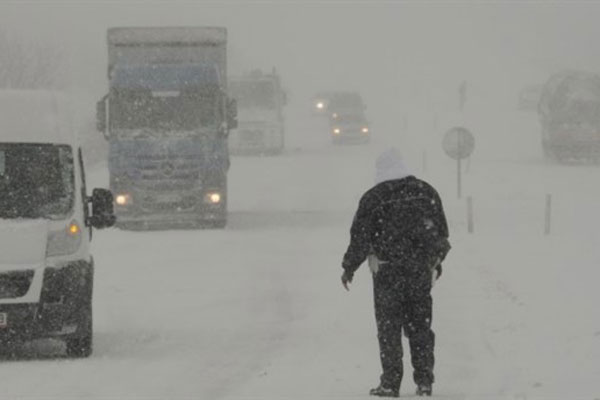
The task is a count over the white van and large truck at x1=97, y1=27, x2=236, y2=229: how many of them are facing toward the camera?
2

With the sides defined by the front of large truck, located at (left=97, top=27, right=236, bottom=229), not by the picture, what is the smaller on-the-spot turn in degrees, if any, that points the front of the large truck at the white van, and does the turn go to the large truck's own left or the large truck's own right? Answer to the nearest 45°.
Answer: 0° — it already faces it

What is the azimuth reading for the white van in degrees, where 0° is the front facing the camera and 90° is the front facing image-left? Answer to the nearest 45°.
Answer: approximately 0°

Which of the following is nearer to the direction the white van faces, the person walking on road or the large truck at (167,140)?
the person walking on road

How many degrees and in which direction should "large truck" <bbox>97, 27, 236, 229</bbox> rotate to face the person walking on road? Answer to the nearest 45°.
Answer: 0° — it already faces them

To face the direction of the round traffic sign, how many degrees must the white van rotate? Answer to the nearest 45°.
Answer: approximately 135° to its left

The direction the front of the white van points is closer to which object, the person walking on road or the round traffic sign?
the person walking on road

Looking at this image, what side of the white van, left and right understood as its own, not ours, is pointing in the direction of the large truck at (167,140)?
back

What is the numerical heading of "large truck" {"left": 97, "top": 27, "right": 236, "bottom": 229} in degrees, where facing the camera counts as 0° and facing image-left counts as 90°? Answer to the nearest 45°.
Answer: approximately 0°

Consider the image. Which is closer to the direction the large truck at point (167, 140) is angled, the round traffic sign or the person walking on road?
the person walking on road
